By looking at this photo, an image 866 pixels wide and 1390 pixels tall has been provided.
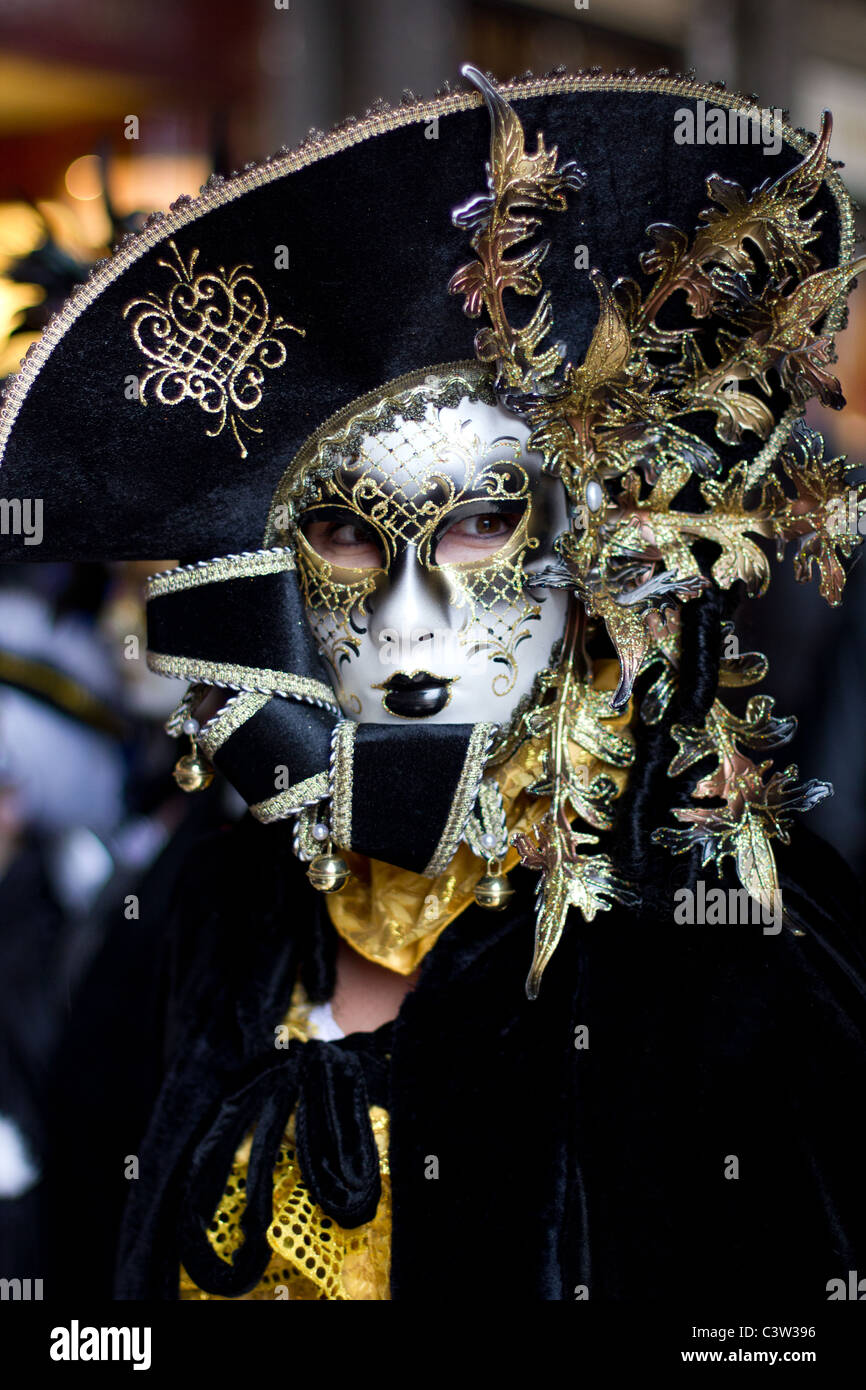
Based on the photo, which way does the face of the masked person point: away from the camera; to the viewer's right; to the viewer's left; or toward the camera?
toward the camera

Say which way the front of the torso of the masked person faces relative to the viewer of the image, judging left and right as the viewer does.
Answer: facing the viewer and to the left of the viewer
